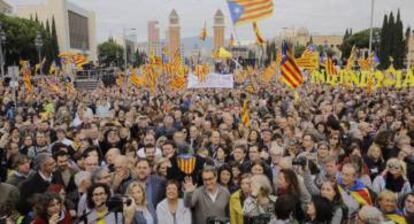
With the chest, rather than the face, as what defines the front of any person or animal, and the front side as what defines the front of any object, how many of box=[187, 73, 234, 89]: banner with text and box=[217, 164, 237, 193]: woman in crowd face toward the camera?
2

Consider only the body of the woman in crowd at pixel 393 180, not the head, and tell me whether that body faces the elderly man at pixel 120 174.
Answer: no

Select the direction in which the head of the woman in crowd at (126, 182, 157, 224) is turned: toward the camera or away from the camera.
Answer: toward the camera

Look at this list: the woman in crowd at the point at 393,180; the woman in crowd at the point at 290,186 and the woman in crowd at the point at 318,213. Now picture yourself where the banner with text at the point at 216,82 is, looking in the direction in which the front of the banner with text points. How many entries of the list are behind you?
0

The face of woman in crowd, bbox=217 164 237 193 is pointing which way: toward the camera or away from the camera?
toward the camera

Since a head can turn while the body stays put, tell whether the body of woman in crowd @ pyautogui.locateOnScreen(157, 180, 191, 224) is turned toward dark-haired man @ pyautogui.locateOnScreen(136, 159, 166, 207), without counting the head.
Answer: no

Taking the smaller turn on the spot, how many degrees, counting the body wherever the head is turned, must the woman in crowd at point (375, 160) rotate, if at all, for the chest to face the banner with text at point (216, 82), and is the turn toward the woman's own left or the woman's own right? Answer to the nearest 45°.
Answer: approximately 135° to the woman's own right

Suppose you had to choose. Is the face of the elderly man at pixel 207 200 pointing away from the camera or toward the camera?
toward the camera

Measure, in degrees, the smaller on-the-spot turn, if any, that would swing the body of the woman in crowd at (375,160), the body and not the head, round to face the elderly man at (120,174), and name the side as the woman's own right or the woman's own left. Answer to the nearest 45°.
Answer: approximately 45° to the woman's own right

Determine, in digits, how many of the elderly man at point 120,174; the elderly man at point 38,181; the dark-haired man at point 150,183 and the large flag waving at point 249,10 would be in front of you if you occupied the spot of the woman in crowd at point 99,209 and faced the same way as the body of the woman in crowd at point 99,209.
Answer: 0

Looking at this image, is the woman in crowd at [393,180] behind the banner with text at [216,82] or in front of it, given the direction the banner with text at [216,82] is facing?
in front

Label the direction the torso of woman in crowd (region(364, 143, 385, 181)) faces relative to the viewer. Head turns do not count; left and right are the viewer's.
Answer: facing the viewer

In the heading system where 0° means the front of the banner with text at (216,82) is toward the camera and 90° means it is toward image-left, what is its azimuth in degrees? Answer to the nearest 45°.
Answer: approximately 0°

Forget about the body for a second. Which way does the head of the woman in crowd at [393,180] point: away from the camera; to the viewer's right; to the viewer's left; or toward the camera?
toward the camera

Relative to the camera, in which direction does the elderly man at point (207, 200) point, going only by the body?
toward the camera
